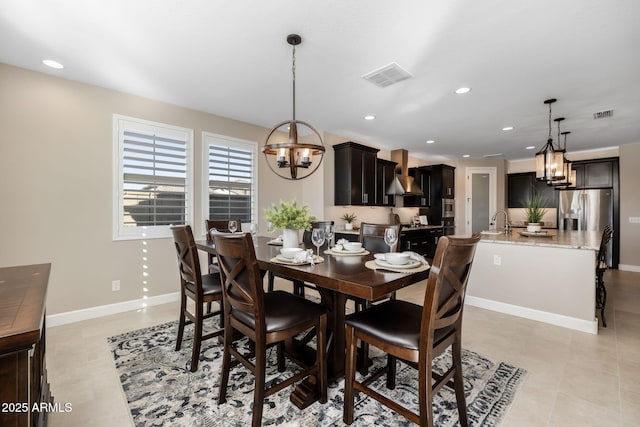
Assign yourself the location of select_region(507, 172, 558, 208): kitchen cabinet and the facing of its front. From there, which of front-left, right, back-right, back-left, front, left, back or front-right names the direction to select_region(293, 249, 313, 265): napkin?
front

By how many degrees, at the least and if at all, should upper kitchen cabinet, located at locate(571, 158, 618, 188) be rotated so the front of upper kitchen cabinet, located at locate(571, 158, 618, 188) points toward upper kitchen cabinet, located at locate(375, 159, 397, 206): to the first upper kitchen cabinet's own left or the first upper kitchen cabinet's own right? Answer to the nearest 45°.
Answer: approximately 45° to the first upper kitchen cabinet's own right

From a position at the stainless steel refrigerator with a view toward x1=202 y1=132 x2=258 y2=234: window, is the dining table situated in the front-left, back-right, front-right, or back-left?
front-left

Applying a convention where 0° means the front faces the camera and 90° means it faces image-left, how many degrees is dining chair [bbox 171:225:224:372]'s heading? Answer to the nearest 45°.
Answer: approximately 225°

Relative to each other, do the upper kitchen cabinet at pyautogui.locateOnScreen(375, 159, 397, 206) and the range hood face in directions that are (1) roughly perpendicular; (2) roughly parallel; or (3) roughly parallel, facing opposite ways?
roughly parallel

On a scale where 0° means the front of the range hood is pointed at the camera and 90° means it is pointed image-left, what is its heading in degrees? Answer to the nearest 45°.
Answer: approximately 315°

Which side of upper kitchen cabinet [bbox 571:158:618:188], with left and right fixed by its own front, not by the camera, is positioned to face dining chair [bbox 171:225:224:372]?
front

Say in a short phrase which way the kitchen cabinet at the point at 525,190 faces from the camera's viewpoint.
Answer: facing the viewer

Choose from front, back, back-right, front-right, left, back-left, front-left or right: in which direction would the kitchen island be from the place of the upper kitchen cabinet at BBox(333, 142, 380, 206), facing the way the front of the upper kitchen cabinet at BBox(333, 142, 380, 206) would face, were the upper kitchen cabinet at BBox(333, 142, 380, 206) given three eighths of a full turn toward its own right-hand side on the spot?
back-left

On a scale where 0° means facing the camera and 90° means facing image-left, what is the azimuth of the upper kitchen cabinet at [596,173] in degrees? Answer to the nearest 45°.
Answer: approximately 0°

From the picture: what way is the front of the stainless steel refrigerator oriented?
toward the camera

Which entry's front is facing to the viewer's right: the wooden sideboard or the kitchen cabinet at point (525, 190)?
the wooden sideboard

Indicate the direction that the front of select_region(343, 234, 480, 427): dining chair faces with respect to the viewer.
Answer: facing away from the viewer and to the left of the viewer

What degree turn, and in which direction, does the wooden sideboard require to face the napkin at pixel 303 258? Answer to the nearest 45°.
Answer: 0° — it already faces it

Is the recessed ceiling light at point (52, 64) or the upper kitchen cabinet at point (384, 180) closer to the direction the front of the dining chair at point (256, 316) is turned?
the upper kitchen cabinet

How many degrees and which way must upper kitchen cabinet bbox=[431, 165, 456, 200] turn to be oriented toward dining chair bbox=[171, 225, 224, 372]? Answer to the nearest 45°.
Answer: approximately 45° to its right
